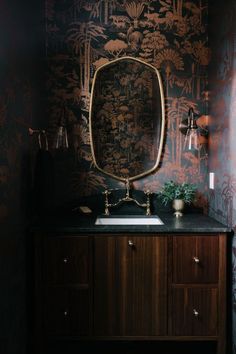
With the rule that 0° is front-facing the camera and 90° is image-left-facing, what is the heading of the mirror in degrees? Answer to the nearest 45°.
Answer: approximately 0°

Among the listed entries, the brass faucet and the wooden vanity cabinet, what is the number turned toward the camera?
2

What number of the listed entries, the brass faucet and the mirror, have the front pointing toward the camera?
2
